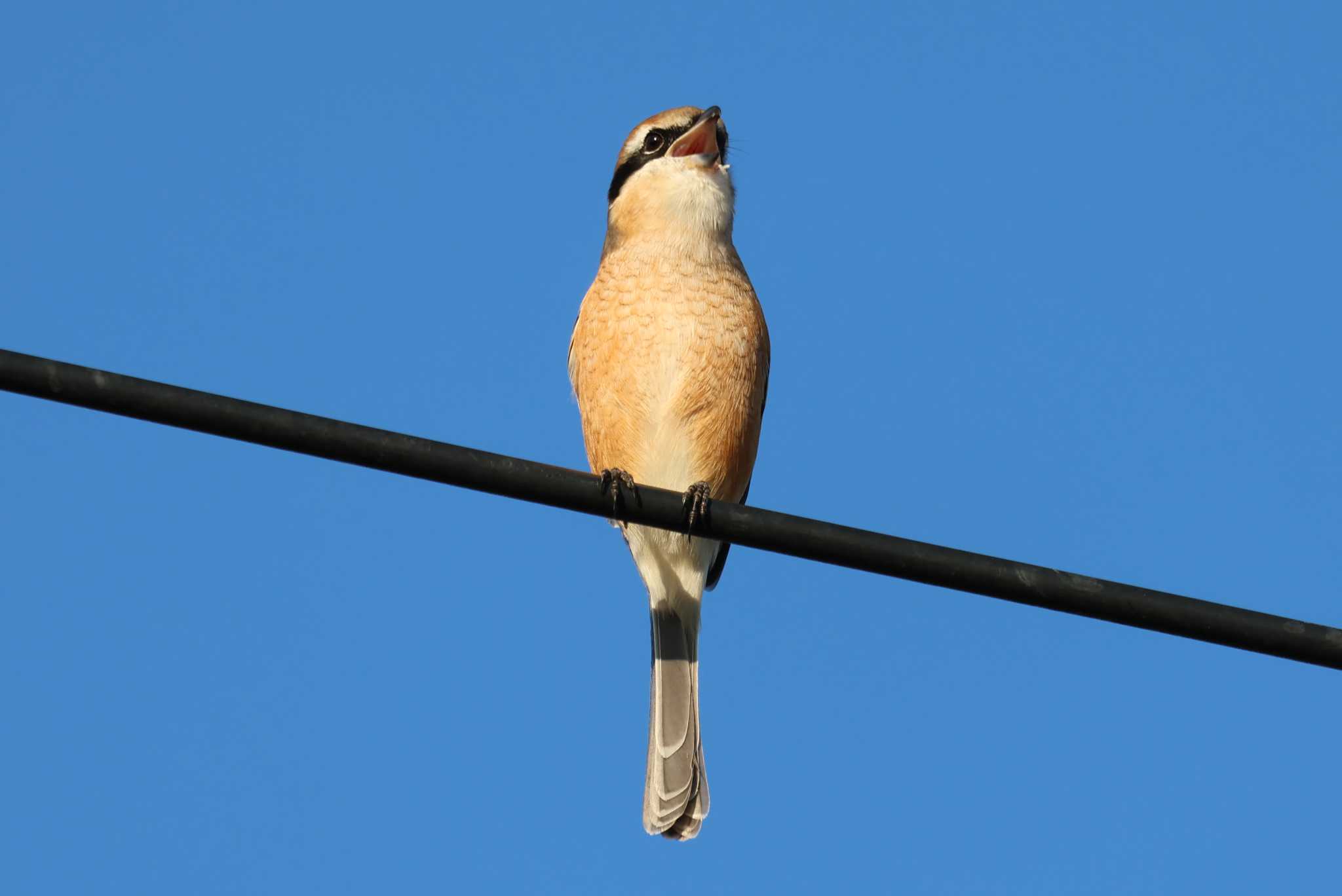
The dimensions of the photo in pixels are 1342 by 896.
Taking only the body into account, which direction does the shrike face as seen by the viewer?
toward the camera
